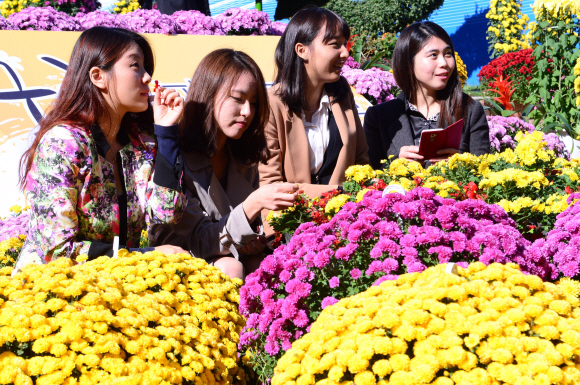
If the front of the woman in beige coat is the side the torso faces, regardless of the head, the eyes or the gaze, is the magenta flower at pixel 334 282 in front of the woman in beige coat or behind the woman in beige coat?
in front

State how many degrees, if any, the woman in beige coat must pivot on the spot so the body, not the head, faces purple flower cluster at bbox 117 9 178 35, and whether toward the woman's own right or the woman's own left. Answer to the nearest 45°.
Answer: approximately 180°

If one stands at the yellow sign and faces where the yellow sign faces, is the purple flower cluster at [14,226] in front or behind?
in front

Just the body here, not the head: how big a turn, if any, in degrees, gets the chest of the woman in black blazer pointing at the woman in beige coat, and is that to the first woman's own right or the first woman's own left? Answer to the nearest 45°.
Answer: approximately 45° to the first woman's own right

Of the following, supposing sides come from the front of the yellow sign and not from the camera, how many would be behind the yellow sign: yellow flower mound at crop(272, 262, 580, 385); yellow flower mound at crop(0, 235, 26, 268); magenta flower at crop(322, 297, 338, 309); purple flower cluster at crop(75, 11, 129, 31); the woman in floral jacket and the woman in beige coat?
1

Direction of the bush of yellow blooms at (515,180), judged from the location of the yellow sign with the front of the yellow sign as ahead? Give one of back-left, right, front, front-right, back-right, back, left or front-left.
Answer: front-left

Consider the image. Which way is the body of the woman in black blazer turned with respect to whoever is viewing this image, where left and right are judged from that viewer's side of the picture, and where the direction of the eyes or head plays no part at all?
facing the viewer

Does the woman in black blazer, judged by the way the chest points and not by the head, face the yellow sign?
no

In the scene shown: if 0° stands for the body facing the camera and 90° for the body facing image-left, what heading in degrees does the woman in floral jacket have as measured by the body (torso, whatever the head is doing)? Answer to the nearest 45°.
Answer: approximately 315°

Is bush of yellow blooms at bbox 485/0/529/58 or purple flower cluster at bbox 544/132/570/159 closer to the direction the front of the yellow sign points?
the purple flower cluster

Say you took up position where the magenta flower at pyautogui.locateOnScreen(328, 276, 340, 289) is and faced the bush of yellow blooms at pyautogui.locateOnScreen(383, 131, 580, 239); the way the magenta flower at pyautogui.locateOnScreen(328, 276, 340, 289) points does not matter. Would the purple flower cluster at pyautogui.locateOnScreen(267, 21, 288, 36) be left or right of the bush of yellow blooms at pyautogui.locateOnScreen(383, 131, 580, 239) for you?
left

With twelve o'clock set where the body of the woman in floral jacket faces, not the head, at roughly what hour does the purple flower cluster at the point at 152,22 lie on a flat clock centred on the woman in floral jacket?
The purple flower cluster is roughly at 8 o'clock from the woman in floral jacket.

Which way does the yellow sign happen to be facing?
toward the camera

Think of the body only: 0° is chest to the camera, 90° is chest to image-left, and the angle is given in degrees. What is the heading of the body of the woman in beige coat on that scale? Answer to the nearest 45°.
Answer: approximately 315°

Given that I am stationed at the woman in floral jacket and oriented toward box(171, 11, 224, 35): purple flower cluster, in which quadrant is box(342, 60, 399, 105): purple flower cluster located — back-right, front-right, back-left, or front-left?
front-right

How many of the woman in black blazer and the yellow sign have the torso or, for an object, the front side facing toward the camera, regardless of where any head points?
2

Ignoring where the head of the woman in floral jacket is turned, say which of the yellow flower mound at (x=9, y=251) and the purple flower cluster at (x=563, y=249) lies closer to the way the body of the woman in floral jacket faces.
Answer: the purple flower cluster
